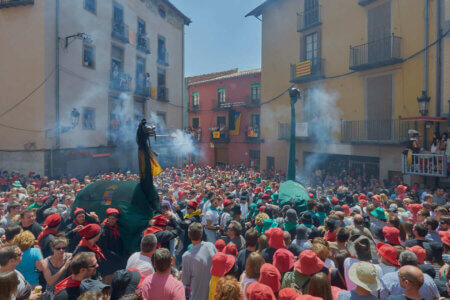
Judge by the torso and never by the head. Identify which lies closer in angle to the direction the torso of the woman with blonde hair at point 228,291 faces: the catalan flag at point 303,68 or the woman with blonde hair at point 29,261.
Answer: the catalan flag

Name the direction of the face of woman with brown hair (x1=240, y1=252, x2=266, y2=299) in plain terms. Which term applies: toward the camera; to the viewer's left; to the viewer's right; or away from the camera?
away from the camera

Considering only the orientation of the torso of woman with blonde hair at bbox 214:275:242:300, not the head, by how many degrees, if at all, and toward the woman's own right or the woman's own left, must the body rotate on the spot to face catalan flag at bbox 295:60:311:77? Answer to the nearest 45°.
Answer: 0° — they already face it

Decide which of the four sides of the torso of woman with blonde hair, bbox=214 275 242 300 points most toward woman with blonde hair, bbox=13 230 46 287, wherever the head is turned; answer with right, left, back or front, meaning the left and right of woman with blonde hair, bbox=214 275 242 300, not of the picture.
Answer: left

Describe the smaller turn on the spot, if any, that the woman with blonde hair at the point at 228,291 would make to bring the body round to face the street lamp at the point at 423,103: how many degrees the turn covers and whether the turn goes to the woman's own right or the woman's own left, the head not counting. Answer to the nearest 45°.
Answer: approximately 45° to the woman's own right

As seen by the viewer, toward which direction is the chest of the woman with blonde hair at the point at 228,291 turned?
away from the camera

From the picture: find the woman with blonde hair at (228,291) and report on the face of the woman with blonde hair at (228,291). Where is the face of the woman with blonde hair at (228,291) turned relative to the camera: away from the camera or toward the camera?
away from the camera

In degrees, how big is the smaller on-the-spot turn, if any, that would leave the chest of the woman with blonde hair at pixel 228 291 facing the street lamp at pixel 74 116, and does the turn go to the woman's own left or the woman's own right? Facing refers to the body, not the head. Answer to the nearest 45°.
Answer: approximately 45° to the woman's own left

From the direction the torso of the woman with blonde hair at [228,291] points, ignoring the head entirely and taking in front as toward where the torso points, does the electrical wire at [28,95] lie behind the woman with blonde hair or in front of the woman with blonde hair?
in front
